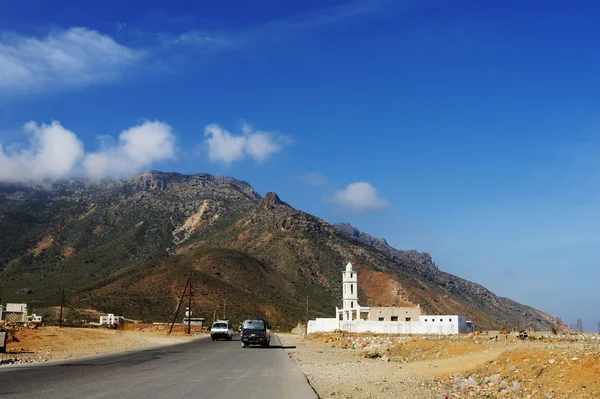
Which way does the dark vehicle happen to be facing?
away from the camera
